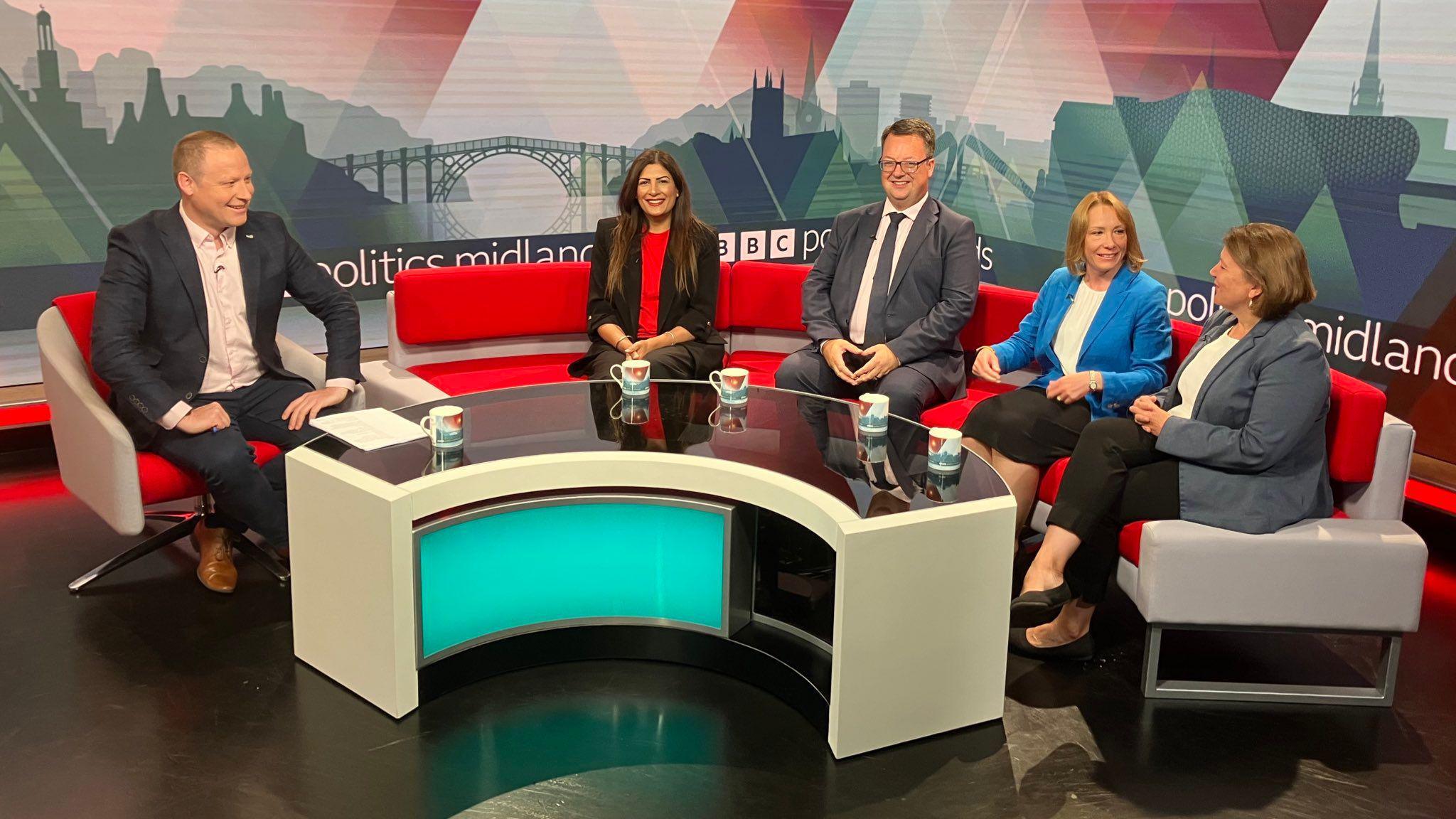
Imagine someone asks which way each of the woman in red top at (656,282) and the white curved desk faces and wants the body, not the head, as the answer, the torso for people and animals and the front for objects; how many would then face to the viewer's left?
0

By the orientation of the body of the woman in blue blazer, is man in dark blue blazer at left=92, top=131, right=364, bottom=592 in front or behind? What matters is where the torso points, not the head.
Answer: in front

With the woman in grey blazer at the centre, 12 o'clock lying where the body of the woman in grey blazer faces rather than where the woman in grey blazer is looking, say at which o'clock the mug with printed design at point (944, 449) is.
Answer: The mug with printed design is roughly at 11 o'clock from the woman in grey blazer.

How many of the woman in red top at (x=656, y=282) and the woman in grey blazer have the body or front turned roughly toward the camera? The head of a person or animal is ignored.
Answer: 1

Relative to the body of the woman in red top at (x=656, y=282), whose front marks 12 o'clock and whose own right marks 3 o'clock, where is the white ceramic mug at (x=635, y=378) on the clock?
The white ceramic mug is roughly at 12 o'clock from the woman in red top.

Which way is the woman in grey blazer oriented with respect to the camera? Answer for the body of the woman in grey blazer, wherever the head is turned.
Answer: to the viewer's left

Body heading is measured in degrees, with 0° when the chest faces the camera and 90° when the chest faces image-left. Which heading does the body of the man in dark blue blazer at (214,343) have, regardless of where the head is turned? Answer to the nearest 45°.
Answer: approximately 315°

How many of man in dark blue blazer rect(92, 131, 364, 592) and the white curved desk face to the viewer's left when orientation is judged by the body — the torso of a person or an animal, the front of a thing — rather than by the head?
0

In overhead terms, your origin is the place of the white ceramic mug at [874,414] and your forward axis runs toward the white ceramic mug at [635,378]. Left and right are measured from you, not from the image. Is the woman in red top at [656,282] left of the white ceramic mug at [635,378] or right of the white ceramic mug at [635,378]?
right
